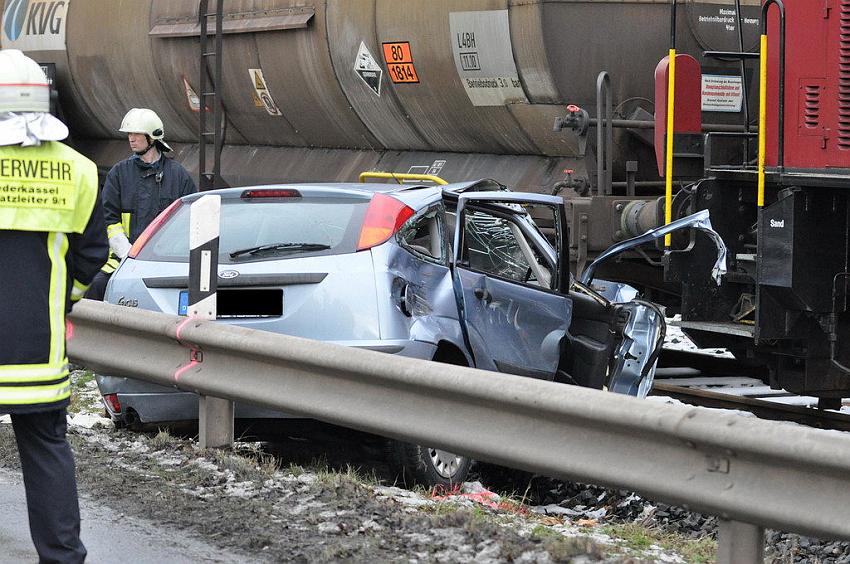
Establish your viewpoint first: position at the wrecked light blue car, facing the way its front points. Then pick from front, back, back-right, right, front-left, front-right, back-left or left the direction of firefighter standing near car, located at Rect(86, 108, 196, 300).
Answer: left

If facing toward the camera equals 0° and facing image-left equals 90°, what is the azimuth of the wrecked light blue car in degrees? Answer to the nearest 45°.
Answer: approximately 225°

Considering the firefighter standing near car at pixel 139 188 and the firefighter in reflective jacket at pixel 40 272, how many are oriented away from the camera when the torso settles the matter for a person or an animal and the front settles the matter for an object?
1

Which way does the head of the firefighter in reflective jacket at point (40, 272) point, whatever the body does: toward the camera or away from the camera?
away from the camera

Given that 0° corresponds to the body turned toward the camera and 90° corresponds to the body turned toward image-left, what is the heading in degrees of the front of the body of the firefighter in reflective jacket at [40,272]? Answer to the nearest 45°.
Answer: approximately 180°

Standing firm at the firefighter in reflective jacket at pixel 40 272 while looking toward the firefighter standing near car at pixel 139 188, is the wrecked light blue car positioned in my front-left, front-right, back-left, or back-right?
front-right

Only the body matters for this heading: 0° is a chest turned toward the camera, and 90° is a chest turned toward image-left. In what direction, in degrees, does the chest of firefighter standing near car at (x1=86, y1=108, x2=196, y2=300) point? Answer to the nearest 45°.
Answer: approximately 45°

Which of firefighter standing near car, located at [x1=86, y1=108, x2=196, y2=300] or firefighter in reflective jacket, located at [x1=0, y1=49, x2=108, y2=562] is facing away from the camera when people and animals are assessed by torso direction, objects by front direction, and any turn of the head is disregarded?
the firefighter in reflective jacket

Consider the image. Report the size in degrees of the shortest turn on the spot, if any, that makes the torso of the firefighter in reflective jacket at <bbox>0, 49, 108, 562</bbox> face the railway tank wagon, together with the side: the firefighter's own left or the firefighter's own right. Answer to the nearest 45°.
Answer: approximately 45° to the firefighter's own right

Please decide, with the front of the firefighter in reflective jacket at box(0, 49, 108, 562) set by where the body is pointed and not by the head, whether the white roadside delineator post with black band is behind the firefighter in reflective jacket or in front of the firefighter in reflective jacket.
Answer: in front

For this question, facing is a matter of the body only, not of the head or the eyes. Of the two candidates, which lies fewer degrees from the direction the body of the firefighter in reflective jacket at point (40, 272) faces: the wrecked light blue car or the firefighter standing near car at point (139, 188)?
the firefighter standing near car

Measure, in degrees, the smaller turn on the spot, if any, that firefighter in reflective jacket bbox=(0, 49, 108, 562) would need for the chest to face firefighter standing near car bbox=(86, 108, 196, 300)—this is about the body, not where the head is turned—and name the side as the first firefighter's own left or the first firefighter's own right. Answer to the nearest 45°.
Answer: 0° — they already face them

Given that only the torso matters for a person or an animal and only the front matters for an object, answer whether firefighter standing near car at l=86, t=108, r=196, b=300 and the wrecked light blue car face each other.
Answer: no
